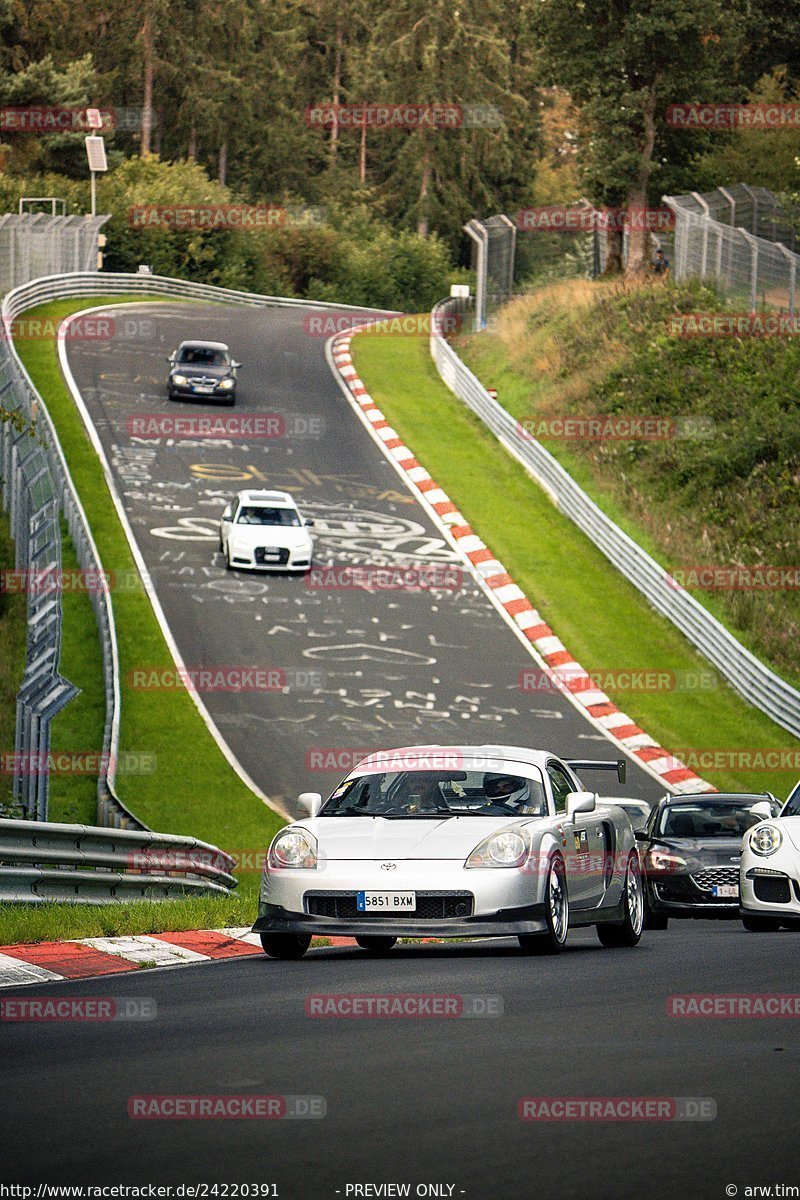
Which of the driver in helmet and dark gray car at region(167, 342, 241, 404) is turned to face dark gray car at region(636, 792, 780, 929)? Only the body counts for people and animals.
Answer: dark gray car at region(167, 342, 241, 404)

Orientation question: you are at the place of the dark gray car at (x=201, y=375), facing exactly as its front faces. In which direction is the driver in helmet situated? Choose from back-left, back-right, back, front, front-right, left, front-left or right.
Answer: front

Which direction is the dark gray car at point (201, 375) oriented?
toward the camera

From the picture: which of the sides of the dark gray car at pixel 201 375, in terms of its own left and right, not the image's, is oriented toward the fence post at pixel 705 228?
left

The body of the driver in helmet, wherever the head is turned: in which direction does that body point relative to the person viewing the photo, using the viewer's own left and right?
facing the viewer and to the left of the viewer

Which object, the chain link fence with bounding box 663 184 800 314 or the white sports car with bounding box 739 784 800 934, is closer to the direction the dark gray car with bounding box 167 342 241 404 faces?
the white sports car

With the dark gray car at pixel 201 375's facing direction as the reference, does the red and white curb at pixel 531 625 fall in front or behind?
in front

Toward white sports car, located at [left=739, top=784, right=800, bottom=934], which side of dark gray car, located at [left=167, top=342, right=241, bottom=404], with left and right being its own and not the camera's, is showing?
front
